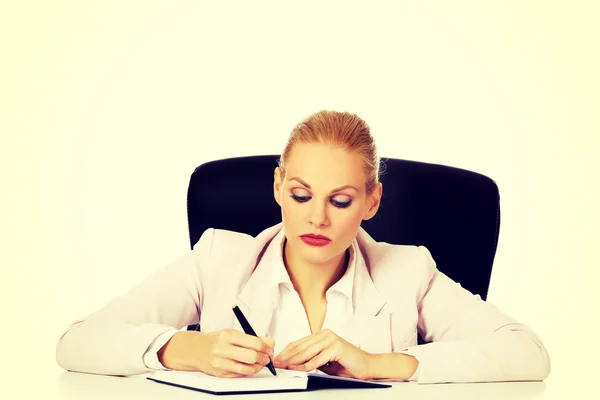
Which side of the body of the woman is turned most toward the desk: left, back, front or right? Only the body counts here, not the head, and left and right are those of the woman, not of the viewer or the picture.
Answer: front

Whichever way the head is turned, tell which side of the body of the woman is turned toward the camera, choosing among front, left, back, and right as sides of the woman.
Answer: front

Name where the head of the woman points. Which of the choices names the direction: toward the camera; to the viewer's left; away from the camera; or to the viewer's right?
toward the camera

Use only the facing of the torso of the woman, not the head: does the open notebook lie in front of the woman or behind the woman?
in front
